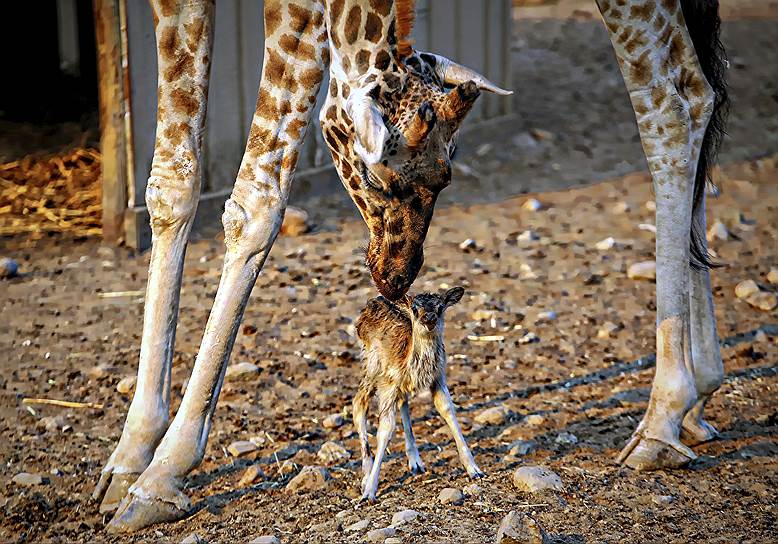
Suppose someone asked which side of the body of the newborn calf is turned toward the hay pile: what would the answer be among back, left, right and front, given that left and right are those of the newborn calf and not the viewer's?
back

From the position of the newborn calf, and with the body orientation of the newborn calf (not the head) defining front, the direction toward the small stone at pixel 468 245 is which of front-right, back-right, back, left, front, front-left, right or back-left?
back-left

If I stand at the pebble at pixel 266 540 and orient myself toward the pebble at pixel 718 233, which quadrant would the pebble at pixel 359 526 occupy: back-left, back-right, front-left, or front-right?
front-right

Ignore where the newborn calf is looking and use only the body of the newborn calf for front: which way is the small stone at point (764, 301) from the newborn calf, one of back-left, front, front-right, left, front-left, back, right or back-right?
left

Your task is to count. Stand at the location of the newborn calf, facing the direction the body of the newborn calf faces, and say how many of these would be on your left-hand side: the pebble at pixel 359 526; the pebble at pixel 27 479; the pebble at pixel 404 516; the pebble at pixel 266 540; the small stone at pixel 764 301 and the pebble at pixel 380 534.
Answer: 1

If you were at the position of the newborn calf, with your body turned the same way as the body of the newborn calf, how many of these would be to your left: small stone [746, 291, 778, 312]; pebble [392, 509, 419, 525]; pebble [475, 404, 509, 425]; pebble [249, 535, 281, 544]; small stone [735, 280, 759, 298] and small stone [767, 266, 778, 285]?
4

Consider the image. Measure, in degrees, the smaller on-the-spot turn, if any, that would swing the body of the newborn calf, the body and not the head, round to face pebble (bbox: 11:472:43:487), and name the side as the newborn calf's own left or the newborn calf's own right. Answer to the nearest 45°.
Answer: approximately 135° to the newborn calf's own right

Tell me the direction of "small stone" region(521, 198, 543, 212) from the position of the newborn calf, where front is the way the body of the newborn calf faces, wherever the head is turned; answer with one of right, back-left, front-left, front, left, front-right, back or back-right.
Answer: back-left

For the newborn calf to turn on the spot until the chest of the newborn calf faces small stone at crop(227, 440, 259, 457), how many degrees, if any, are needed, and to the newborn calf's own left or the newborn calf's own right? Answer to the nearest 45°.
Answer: approximately 135° to the newborn calf's own right

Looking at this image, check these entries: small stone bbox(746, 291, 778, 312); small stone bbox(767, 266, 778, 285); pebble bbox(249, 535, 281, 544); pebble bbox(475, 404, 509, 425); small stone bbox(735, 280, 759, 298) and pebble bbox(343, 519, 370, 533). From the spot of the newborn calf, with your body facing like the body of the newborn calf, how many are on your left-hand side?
4

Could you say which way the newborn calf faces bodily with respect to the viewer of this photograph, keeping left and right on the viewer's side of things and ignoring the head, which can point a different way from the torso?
facing the viewer and to the right of the viewer
